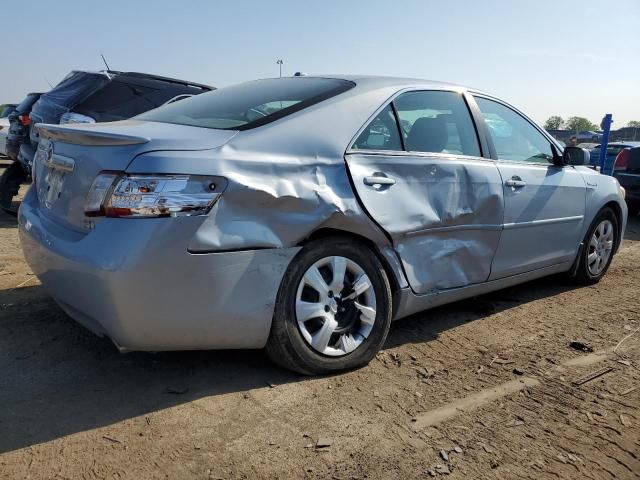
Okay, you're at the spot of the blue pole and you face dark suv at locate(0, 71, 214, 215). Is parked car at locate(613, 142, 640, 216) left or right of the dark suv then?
left

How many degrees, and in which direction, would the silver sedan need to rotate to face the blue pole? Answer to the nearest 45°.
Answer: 0° — it already faces it

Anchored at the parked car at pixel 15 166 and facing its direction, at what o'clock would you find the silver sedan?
The silver sedan is roughly at 4 o'clock from the parked car.

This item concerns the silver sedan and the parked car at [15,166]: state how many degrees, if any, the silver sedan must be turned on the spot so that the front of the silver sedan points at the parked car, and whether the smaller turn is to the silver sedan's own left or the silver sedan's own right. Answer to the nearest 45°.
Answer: approximately 90° to the silver sedan's own left

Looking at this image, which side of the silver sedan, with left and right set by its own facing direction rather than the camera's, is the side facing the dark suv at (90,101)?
left

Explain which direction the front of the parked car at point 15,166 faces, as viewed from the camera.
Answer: facing away from the viewer and to the right of the viewer

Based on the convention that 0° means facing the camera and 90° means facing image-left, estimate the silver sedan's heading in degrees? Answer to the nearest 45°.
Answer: approximately 225°

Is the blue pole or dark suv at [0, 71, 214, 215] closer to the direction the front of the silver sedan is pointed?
the blue pole

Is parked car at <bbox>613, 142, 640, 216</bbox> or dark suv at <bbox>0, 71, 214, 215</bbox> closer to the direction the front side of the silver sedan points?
the parked car
